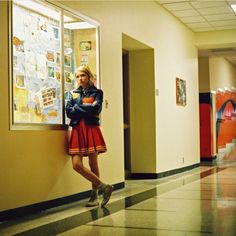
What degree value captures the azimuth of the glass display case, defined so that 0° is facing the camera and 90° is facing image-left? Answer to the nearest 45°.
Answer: approximately 315°

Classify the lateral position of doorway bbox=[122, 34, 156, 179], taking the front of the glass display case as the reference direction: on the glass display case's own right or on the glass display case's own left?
on the glass display case's own left

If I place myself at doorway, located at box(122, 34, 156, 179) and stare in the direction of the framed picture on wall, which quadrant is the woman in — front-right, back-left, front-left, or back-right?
back-right

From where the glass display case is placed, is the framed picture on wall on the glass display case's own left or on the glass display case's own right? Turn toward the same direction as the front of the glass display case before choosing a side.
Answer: on the glass display case's own left

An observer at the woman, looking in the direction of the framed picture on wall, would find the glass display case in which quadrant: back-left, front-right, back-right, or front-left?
back-left
